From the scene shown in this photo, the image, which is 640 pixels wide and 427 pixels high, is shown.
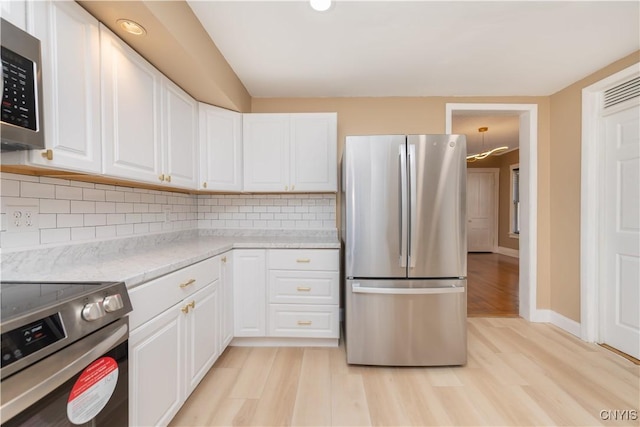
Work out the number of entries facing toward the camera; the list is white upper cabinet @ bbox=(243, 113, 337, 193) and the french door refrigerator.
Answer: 2

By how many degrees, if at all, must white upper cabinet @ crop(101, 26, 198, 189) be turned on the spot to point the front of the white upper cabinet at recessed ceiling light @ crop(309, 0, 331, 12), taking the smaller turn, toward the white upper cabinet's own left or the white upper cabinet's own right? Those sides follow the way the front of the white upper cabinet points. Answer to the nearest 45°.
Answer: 0° — it already faces it

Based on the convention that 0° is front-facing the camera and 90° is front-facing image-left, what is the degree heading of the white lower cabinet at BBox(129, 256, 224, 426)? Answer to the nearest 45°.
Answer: approximately 315°

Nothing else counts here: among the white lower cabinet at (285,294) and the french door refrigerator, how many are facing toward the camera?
2

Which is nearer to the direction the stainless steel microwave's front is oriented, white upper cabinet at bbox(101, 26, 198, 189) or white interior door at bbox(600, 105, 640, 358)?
the white interior door
